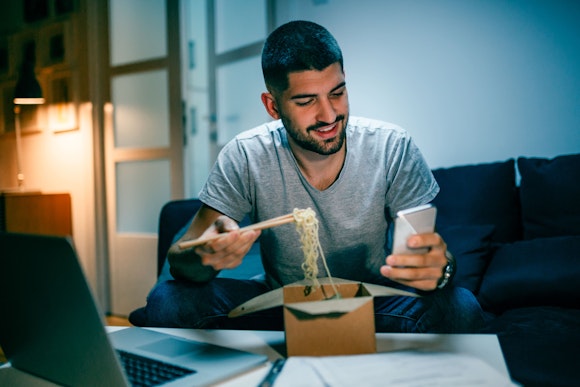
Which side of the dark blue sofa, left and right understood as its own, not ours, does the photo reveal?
front

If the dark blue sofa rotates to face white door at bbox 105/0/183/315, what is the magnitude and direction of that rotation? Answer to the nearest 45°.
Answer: approximately 135° to its right

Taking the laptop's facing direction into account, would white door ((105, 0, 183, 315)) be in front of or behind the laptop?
in front

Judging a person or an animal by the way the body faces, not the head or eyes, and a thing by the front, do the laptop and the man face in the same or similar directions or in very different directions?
very different directions

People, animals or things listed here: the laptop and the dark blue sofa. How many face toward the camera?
1

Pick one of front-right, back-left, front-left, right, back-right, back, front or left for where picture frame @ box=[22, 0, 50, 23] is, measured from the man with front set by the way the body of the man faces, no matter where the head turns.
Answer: back-right

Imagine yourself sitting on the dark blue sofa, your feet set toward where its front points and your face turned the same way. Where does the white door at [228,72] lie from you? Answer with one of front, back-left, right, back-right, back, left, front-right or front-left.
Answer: back-right

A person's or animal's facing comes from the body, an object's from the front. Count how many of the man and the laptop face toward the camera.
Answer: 1

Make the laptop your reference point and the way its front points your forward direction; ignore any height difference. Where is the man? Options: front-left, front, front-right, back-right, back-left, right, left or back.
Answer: front

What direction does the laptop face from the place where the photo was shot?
facing away from the viewer and to the right of the viewer

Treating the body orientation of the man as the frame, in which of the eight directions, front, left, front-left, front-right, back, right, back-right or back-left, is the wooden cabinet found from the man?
back-right
